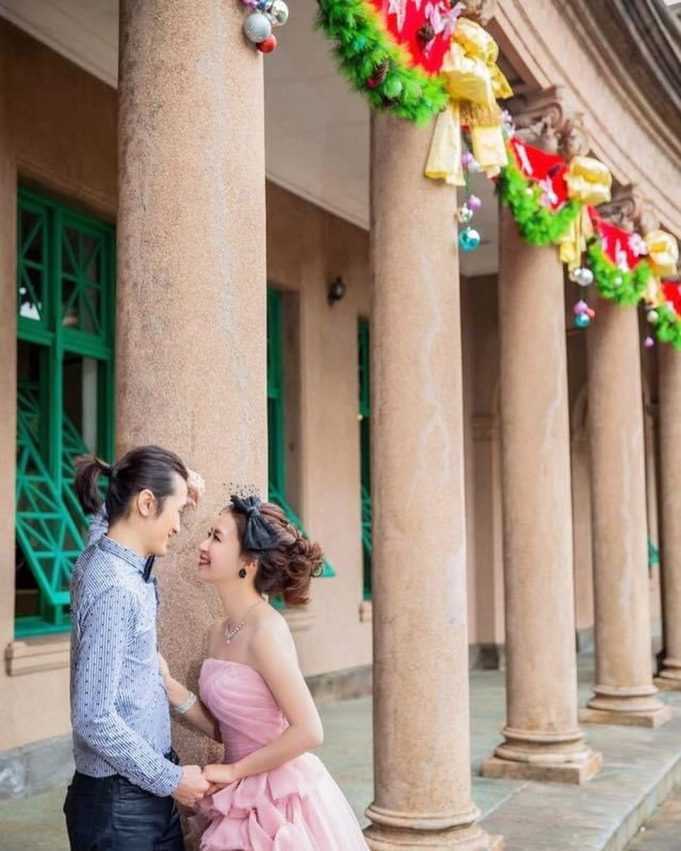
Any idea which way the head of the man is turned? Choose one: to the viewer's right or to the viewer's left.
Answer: to the viewer's right

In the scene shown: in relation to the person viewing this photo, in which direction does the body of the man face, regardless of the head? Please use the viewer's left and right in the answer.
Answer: facing to the right of the viewer

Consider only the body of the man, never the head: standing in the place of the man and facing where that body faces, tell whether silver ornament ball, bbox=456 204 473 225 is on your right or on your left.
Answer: on your left

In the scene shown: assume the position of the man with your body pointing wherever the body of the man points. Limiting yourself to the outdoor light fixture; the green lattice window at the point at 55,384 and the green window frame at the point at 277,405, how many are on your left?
3

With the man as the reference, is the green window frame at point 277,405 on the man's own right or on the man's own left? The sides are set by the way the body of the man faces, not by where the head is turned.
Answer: on the man's own left

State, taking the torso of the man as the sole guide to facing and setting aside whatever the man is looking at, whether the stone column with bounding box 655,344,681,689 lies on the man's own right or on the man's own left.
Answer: on the man's own left

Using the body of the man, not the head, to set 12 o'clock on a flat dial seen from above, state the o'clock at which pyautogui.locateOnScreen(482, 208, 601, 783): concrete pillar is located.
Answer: The concrete pillar is roughly at 10 o'clock from the man.

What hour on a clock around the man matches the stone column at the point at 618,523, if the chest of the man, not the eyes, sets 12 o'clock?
The stone column is roughly at 10 o'clock from the man.
